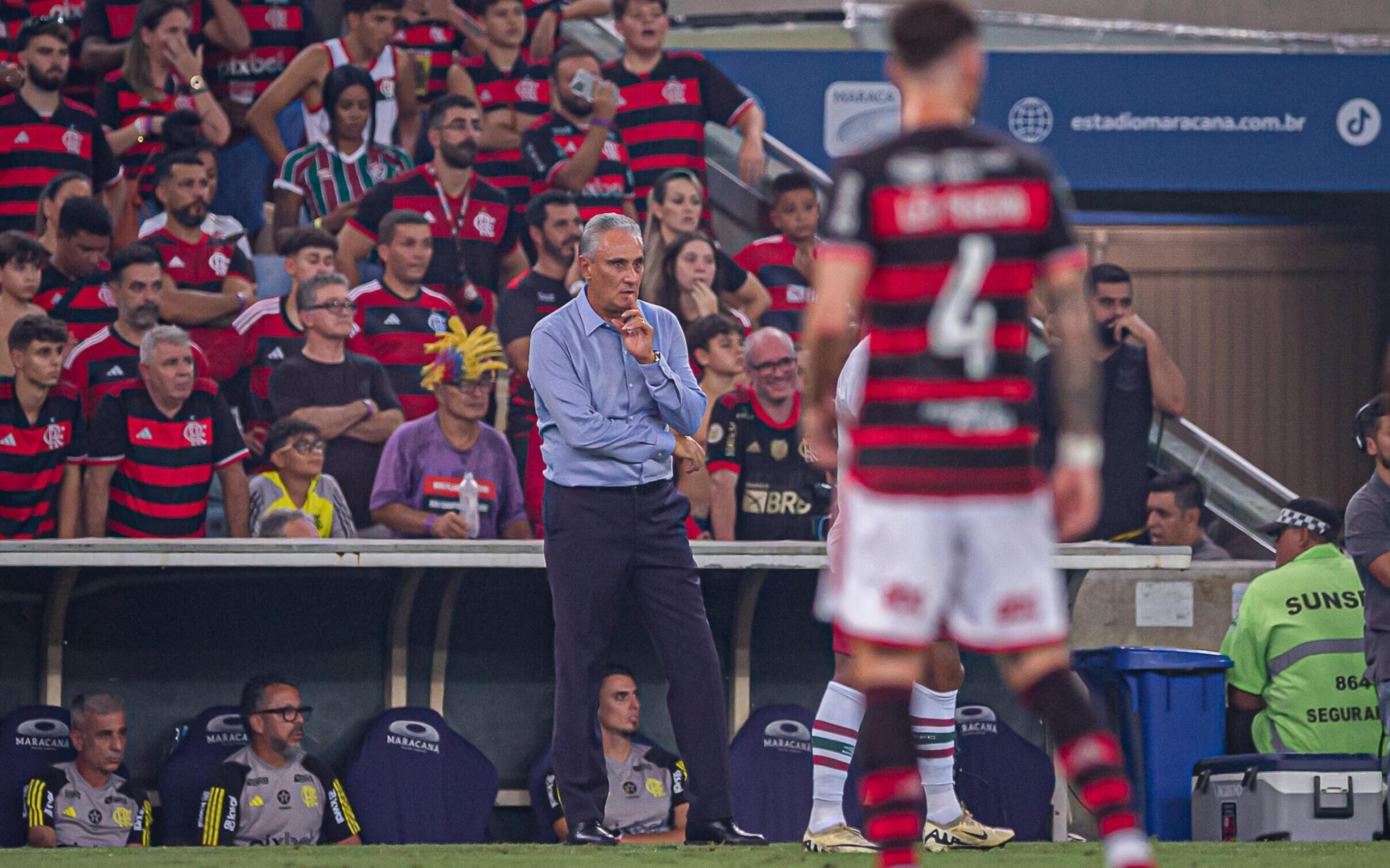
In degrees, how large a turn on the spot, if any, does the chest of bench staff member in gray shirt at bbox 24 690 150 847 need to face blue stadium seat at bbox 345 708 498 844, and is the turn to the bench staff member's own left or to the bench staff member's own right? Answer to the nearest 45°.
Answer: approximately 45° to the bench staff member's own left

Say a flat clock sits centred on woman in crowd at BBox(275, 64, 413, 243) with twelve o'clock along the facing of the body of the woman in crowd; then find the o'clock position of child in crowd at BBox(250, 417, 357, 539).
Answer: The child in crowd is roughly at 12 o'clock from the woman in crowd.

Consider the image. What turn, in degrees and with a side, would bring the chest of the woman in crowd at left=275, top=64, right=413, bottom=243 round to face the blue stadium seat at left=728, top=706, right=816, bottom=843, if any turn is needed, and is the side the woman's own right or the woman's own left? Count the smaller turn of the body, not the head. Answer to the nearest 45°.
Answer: approximately 45° to the woman's own left

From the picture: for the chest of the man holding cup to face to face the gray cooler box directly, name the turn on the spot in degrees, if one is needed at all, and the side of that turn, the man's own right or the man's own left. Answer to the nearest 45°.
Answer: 0° — they already face it

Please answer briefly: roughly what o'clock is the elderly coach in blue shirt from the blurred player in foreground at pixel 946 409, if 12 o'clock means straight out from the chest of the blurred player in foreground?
The elderly coach in blue shirt is roughly at 11 o'clock from the blurred player in foreground.

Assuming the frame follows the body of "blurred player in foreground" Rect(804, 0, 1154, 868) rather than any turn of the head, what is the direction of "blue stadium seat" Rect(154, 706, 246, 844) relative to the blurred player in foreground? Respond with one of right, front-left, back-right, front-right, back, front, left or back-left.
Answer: front-left

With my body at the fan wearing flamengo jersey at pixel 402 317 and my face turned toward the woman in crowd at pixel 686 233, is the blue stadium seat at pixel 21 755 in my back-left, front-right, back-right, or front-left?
back-right

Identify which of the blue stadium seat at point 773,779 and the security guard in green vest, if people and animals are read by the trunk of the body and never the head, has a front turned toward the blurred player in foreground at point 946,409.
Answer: the blue stadium seat
